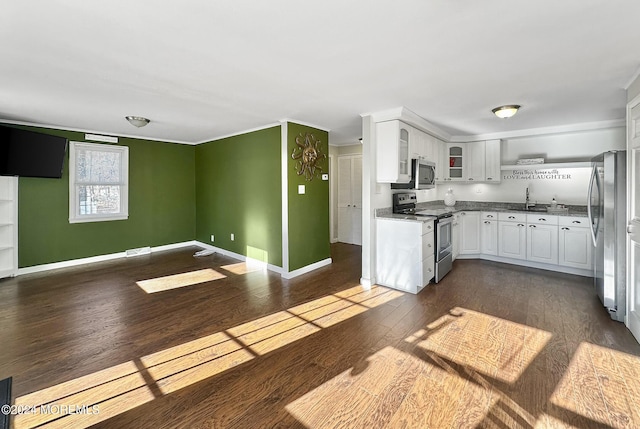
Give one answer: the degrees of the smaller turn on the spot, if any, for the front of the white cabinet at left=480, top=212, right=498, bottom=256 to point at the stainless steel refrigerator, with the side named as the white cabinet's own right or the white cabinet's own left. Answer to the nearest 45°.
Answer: approximately 45° to the white cabinet's own left

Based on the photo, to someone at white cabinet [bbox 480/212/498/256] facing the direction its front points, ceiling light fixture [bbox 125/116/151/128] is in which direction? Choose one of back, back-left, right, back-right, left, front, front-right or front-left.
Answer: front-right

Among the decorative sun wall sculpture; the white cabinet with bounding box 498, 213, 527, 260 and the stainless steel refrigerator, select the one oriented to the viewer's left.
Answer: the stainless steel refrigerator

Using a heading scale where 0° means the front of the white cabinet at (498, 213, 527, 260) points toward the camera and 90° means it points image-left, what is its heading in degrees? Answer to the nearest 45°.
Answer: approximately 0°

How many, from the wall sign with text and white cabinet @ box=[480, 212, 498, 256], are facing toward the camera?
2

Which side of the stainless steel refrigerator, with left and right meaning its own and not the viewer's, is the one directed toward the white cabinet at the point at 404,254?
front

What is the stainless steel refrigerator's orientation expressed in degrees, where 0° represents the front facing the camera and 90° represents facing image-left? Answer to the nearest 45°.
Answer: approximately 90°

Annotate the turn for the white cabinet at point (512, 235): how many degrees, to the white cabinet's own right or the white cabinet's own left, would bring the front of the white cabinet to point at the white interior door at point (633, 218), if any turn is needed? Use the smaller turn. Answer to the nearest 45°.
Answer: approximately 45° to the white cabinet's own left
